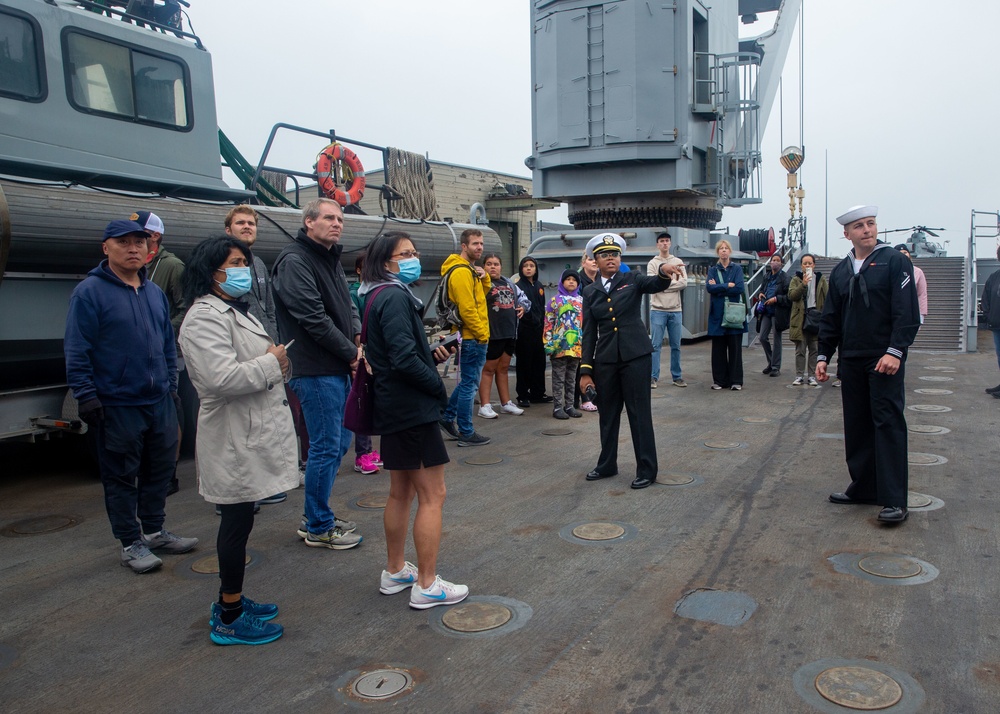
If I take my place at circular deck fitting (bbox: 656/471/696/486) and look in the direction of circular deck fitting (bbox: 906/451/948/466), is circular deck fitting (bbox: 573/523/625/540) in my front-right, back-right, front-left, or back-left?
back-right

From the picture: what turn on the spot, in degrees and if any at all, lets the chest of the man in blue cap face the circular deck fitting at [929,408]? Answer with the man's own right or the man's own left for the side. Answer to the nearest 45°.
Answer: approximately 45° to the man's own left

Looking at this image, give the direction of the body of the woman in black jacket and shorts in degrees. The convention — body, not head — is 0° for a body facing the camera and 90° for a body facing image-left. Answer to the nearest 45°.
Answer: approximately 270°

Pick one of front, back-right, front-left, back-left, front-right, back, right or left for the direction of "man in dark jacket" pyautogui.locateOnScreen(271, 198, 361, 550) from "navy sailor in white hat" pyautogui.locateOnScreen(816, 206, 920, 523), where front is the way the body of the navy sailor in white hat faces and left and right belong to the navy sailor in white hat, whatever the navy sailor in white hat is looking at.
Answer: front

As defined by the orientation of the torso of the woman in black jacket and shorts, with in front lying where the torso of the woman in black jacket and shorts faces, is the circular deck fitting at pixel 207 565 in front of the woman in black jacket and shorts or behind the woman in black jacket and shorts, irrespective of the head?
behind

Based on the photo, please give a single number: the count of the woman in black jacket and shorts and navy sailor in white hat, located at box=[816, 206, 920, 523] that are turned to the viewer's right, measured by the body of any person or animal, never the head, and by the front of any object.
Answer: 1

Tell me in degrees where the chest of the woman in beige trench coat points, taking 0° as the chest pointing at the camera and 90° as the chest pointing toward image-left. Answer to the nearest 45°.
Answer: approximately 270°

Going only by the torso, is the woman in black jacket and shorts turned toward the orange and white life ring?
no

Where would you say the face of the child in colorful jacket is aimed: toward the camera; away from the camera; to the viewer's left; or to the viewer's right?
toward the camera

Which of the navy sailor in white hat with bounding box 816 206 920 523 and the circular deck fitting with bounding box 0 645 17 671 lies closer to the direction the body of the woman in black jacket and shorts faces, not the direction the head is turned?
the navy sailor in white hat

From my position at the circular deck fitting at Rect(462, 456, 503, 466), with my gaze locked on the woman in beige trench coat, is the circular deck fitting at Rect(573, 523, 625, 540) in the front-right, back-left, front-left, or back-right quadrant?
front-left

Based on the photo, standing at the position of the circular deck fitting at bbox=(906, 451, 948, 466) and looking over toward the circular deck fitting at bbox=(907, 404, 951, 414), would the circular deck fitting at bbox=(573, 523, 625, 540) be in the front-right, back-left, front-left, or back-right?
back-left

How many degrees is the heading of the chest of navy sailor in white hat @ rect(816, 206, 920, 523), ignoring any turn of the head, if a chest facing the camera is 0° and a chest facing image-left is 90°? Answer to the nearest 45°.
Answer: approximately 45°

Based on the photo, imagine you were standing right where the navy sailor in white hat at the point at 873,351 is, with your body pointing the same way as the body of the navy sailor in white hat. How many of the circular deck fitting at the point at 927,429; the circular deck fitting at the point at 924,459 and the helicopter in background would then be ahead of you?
0

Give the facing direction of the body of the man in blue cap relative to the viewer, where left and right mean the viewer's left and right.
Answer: facing the viewer and to the right of the viewer

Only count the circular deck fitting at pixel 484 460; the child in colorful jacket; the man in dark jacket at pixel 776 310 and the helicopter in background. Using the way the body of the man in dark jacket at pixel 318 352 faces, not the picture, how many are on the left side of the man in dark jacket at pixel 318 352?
4

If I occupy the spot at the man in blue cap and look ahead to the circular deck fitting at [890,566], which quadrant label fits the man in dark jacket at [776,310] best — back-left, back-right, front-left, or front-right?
front-left
